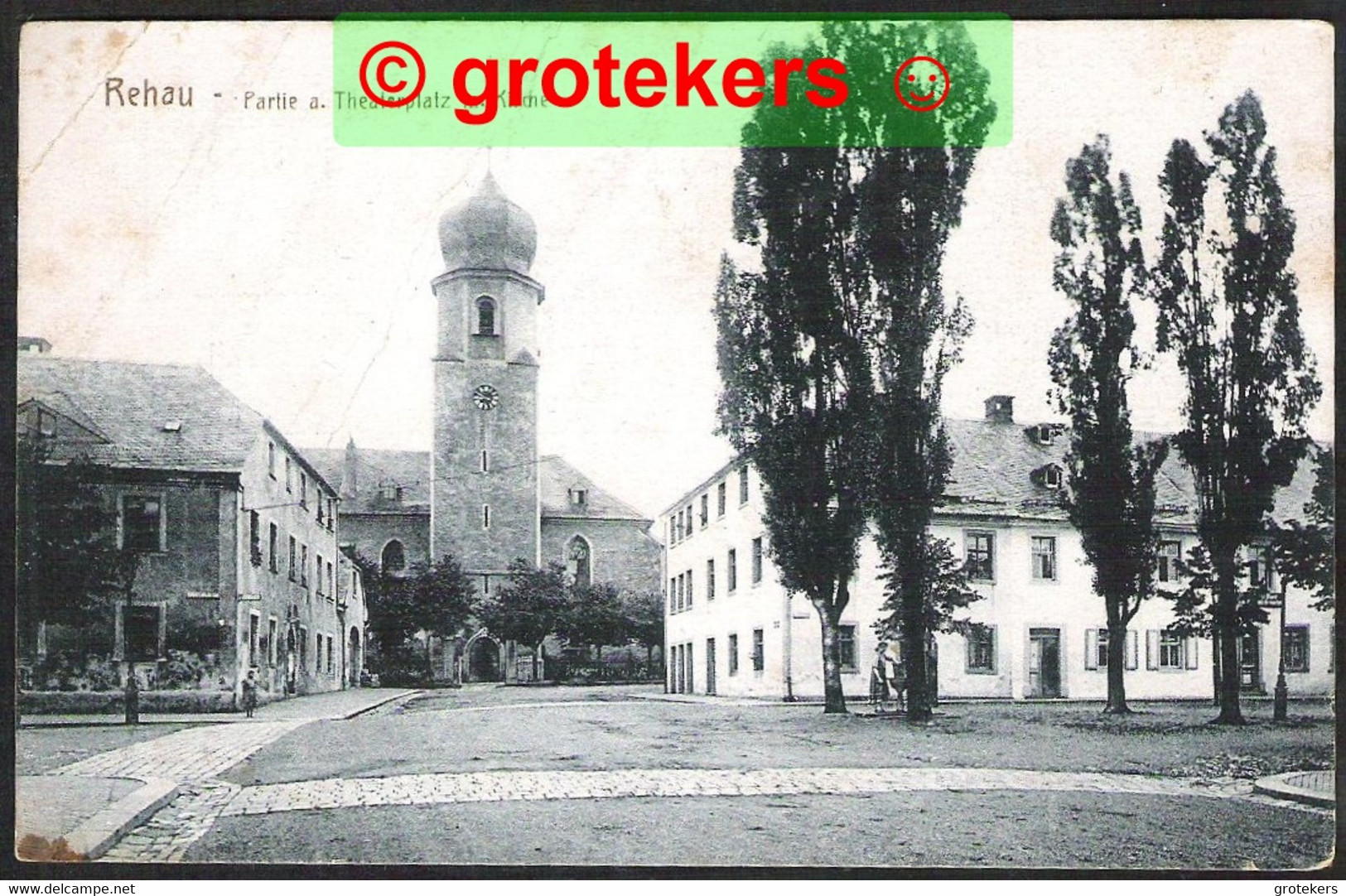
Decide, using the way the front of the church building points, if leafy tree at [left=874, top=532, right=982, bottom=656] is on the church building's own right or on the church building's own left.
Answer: on the church building's own left

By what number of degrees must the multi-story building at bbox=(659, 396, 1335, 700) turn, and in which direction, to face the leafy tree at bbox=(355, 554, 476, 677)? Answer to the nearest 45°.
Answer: approximately 90° to its right

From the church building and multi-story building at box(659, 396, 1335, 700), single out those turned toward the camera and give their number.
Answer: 2
